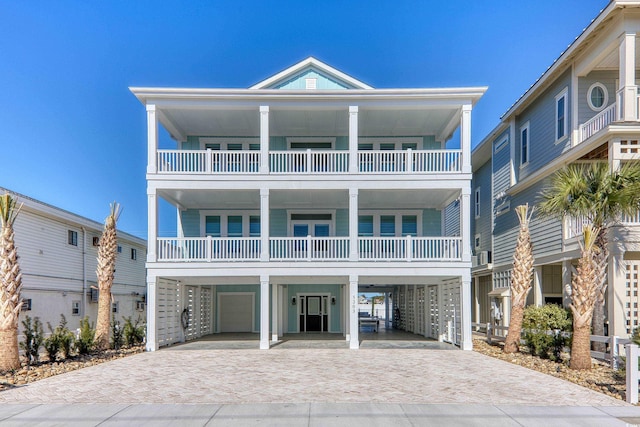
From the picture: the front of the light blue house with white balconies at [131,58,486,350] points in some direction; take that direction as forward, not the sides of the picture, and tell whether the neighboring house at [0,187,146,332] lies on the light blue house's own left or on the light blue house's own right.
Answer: on the light blue house's own right

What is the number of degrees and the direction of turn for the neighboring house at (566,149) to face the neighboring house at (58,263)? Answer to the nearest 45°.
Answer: approximately 90° to its right

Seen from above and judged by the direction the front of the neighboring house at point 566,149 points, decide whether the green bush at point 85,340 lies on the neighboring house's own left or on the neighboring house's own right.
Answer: on the neighboring house's own right

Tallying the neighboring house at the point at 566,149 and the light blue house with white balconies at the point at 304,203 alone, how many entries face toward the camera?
2

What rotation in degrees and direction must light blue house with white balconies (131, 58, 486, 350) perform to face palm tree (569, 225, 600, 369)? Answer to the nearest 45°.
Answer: approximately 45° to its left

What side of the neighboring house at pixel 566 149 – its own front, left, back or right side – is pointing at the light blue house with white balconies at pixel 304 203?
right

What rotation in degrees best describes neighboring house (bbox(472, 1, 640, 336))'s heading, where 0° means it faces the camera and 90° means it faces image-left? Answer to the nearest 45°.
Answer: approximately 0°
